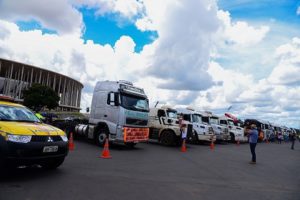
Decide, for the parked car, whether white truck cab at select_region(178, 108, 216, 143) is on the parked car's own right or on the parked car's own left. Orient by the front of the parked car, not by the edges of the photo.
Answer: on the parked car's own left

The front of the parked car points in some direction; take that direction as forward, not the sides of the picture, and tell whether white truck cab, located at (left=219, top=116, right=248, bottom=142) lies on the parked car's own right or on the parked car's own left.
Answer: on the parked car's own left

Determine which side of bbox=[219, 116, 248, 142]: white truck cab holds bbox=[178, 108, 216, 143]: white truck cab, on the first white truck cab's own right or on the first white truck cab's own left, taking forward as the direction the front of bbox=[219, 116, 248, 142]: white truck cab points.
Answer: on the first white truck cab's own right

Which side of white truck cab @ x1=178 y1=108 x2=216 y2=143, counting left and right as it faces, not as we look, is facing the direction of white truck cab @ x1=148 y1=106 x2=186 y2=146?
right

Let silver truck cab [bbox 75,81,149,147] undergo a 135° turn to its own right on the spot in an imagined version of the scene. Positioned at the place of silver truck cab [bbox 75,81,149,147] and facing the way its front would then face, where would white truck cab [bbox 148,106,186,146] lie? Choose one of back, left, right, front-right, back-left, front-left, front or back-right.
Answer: back-right

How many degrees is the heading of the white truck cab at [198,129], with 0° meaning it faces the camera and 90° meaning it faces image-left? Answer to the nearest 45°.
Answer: approximately 315°

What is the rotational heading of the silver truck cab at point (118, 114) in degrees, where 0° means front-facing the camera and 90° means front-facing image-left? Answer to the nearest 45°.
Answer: approximately 315°

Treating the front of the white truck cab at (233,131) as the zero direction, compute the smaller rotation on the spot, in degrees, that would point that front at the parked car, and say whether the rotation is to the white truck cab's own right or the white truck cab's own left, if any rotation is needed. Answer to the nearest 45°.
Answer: approximately 45° to the white truck cab's own right
